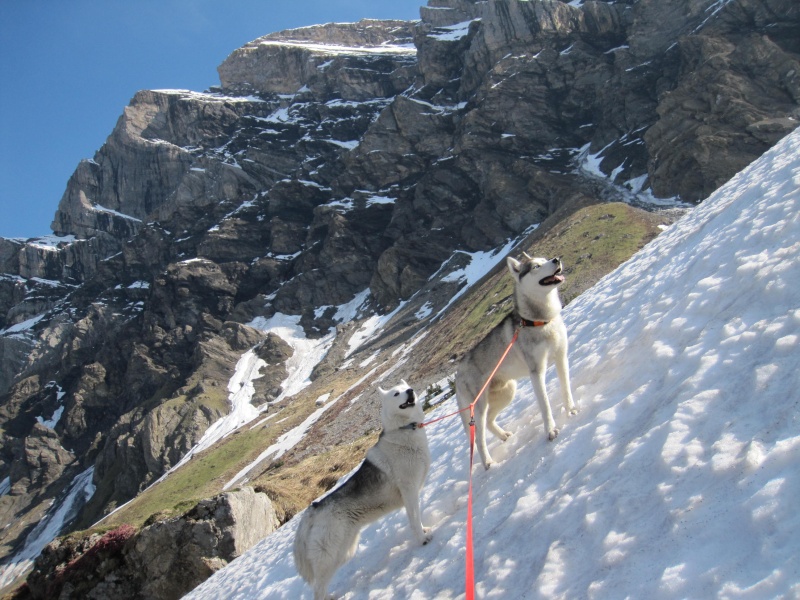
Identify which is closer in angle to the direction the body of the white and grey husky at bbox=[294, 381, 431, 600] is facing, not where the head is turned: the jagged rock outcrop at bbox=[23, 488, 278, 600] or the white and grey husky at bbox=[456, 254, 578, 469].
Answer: the white and grey husky

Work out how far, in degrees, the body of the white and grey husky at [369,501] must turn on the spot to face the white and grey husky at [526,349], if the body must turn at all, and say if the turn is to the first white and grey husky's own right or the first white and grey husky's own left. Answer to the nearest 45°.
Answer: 0° — it already faces it

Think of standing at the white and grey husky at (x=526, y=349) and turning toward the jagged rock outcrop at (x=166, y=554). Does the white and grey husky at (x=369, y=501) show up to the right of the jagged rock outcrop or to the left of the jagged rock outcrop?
left

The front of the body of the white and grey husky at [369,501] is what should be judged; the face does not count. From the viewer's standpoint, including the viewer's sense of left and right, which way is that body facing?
facing to the right of the viewer

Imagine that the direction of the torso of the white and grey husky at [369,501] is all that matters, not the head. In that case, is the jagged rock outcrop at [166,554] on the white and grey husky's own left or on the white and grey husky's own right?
on the white and grey husky's own left
